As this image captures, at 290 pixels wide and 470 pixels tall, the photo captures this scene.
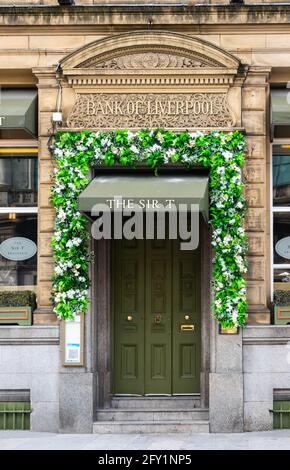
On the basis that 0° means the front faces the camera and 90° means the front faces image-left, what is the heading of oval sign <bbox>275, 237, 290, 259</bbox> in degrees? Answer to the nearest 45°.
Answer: approximately 0°

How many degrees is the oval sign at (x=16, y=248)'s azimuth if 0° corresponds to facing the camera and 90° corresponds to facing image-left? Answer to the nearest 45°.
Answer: approximately 0°

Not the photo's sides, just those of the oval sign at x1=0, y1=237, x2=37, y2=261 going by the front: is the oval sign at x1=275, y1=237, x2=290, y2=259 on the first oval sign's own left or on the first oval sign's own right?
on the first oval sign's own left

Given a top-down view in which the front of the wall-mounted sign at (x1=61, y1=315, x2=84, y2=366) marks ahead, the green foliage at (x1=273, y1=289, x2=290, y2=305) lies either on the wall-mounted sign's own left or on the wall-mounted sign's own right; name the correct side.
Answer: on the wall-mounted sign's own left

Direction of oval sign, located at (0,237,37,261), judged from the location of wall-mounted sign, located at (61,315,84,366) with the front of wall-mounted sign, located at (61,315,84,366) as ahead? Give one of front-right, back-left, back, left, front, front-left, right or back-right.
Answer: back-right

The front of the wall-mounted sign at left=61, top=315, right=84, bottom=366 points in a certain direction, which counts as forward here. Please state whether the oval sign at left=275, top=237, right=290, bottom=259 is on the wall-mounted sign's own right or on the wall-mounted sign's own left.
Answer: on the wall-mounted sign's own left

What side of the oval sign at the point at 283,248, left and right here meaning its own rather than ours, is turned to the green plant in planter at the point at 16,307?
right

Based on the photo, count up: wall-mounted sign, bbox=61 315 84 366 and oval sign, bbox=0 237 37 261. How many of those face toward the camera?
2
